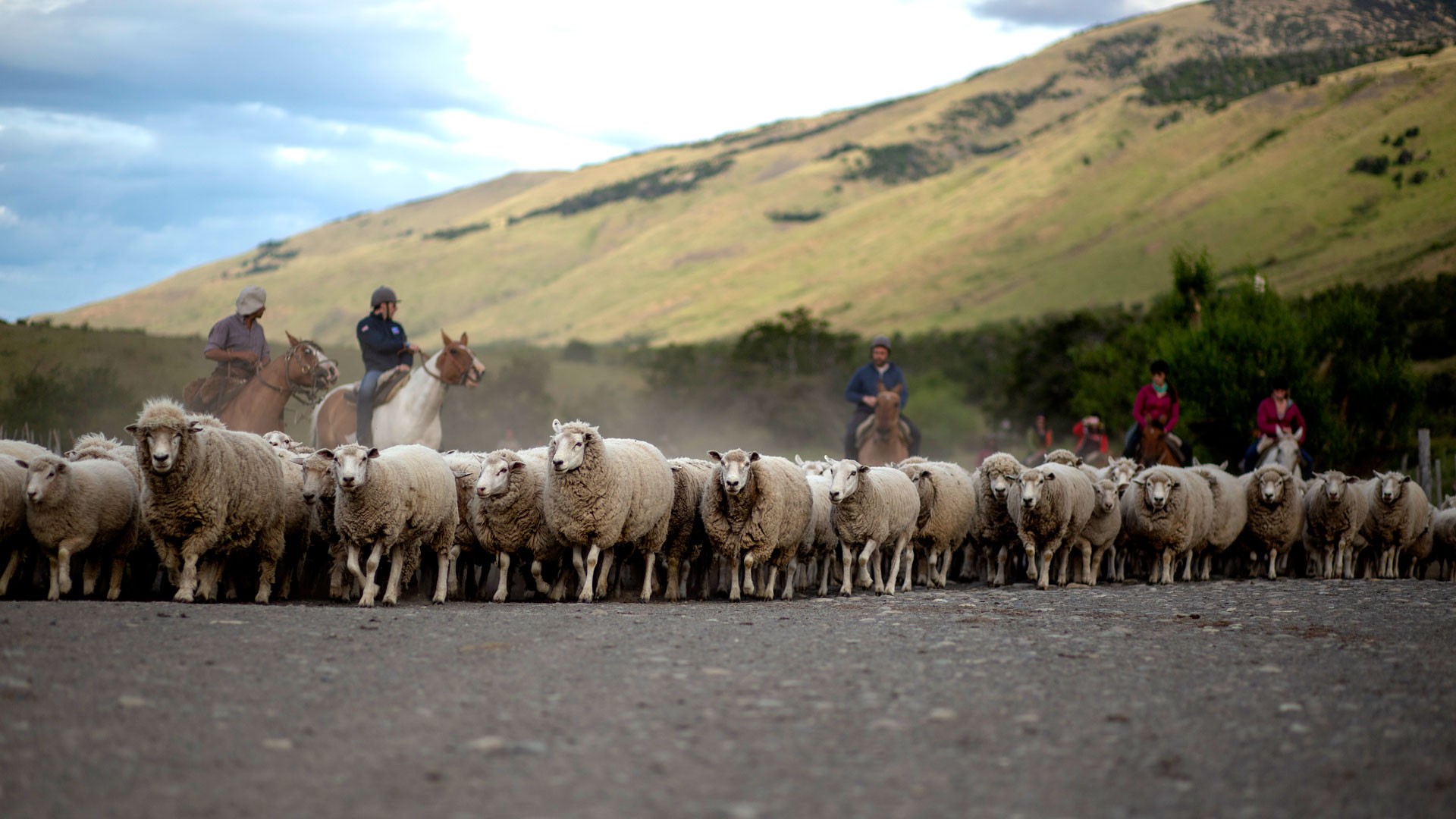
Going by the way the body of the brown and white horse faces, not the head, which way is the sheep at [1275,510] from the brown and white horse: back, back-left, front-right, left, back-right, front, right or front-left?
front

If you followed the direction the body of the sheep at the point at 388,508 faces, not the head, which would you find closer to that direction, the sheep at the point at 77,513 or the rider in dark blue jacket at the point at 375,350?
the sheep

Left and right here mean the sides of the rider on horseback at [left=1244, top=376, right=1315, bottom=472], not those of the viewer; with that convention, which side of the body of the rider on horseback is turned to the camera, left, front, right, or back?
front

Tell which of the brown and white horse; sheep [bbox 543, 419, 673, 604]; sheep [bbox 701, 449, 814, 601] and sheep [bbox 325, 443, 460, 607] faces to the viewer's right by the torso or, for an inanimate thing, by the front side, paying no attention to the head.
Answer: the brown and white horse

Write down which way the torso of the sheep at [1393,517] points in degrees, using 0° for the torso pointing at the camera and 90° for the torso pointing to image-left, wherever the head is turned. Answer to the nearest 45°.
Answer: approximately 45°

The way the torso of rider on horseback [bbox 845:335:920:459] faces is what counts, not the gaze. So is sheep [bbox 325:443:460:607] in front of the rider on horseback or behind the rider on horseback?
in front

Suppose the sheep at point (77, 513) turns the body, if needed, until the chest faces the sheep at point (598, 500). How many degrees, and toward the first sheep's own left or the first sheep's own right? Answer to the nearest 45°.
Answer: approximately 135° to the first sheep's own left

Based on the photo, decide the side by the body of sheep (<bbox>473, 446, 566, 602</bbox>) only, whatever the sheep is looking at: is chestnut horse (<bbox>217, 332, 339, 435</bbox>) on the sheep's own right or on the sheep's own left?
on the sheep's own right

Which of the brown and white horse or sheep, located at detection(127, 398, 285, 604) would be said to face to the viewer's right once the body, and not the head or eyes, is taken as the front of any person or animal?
the brown and white horse

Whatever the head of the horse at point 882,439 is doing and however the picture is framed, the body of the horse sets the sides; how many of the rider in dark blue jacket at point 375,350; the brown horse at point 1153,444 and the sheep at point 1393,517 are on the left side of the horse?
2

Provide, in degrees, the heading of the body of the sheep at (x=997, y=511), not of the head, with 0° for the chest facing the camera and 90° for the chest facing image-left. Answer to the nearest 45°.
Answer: approximately 0°

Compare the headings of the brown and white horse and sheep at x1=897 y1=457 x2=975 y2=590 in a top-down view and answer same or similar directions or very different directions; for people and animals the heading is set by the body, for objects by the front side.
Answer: very different directions

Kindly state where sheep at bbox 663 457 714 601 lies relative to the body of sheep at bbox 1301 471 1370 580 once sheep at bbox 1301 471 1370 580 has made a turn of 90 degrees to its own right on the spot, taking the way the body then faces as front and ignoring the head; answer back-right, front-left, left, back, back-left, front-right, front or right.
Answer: front-left
